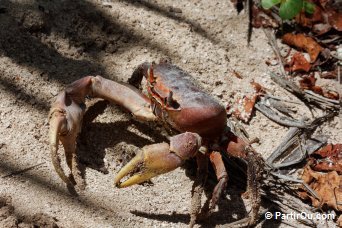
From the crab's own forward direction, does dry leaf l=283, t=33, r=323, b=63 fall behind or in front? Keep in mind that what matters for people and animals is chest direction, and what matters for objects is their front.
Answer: behind

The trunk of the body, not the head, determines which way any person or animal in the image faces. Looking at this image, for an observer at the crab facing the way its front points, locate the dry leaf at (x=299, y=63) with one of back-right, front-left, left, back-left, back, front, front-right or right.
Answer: back

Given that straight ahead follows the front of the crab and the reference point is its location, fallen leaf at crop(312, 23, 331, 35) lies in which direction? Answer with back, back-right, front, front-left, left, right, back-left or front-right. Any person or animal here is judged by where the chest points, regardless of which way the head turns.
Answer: back

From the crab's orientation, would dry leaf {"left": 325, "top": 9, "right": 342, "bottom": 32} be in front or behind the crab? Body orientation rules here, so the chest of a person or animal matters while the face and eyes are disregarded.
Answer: behind

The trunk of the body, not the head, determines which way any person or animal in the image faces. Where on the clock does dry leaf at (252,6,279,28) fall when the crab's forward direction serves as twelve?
The dry leaf is roughly at 5 o'clock from the crab.

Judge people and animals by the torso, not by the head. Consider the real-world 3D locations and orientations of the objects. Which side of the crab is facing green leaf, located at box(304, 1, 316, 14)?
back

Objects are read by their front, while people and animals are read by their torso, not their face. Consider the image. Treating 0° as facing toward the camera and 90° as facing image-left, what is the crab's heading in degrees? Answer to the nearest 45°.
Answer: approximately 45°

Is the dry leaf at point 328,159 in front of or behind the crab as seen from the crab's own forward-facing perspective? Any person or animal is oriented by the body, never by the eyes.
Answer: behind

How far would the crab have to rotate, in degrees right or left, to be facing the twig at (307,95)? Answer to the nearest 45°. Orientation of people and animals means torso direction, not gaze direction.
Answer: approximately 180°

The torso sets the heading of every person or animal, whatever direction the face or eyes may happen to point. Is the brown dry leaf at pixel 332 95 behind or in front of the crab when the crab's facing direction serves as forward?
behind
